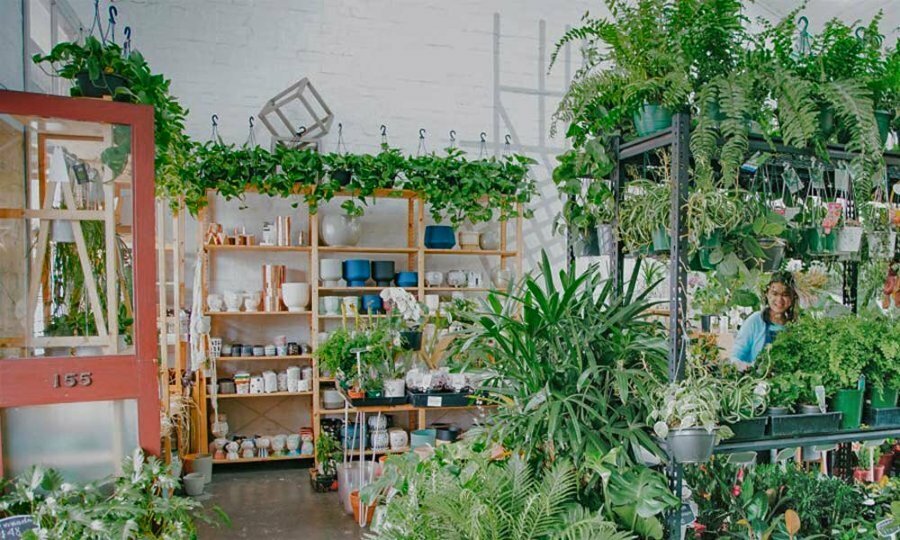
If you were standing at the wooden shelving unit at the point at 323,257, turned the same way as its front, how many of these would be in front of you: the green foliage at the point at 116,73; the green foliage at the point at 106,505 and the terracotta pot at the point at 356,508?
3

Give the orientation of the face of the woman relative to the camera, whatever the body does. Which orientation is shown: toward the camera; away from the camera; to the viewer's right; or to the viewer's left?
toward the camera

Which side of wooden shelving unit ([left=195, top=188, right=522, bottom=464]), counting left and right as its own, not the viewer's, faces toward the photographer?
front

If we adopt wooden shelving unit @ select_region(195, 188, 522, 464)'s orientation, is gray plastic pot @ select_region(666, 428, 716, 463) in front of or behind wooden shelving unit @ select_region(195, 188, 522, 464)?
in front

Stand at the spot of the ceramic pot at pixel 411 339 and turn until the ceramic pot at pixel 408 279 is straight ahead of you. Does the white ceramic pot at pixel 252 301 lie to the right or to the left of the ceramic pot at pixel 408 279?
left

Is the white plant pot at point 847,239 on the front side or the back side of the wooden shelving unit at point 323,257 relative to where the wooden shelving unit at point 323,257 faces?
on the front side

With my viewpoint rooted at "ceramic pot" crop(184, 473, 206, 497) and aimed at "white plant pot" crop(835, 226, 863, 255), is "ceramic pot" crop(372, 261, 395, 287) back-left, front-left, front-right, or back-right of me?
front-left

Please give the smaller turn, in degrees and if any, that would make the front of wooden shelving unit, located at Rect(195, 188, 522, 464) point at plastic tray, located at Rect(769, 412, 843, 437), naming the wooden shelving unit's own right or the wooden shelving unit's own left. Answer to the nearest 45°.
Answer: approximately 45° to the wooden shelving unit's own left

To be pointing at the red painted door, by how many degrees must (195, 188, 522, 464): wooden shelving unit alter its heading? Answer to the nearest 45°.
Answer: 0° — it already faces it

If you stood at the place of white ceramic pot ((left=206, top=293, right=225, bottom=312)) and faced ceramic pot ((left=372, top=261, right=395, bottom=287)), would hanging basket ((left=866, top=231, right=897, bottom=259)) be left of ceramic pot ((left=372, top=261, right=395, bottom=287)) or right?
right

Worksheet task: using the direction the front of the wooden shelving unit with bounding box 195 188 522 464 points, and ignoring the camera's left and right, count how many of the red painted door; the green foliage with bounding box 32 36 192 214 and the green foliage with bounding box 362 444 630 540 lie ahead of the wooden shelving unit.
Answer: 3

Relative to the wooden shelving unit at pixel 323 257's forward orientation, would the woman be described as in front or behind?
in front

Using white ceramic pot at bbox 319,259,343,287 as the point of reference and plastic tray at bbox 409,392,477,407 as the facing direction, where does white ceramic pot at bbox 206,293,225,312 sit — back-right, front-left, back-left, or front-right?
back-right

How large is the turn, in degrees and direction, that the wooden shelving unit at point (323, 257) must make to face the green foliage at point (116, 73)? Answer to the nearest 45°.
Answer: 0° — it already faces it
